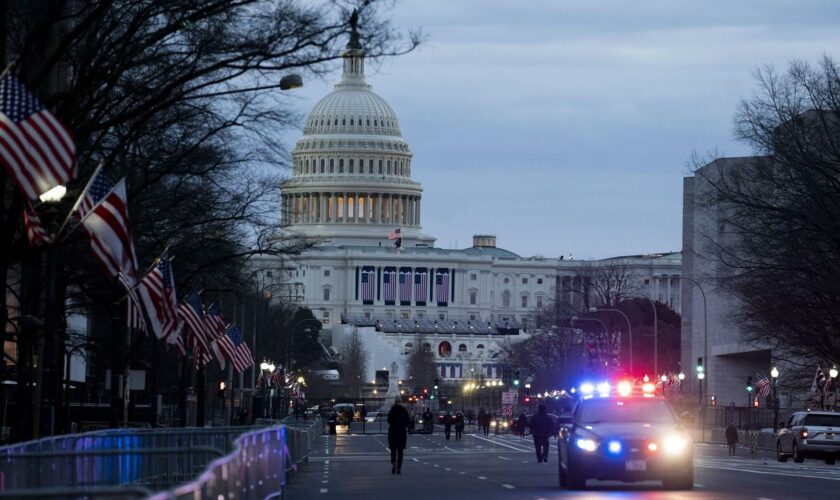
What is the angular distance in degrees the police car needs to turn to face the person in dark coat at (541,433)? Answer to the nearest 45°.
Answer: approximately 180°

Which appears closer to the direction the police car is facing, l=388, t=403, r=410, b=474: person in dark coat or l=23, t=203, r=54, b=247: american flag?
the american flag

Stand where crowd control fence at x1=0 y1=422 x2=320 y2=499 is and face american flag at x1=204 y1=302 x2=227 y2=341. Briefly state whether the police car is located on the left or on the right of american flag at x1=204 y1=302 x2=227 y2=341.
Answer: right

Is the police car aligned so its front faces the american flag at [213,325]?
no

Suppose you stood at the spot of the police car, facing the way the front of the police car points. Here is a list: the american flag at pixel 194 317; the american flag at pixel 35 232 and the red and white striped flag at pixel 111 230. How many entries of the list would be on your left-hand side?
0

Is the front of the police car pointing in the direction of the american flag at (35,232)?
no

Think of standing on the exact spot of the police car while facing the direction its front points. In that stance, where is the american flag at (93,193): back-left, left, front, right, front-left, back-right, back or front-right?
front-right

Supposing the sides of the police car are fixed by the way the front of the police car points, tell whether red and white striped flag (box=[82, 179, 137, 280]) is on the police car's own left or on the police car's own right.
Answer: on the police car's own right

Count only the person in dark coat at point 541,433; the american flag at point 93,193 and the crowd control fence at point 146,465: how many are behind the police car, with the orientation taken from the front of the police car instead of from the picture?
1

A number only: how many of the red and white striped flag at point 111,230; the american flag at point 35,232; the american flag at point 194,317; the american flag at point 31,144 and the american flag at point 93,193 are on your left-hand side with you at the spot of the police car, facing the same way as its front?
0

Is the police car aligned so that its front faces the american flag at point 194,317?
no

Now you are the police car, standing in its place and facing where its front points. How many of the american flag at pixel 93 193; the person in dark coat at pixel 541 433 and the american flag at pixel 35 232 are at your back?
1

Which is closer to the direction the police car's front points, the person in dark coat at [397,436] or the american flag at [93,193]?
the american flag

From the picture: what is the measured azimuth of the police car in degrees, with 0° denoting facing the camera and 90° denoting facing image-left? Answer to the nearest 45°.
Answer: approximately 0°

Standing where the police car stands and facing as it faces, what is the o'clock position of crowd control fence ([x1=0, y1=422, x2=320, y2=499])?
The crowd control fence is roughly at 1 o'clock from the police car.
